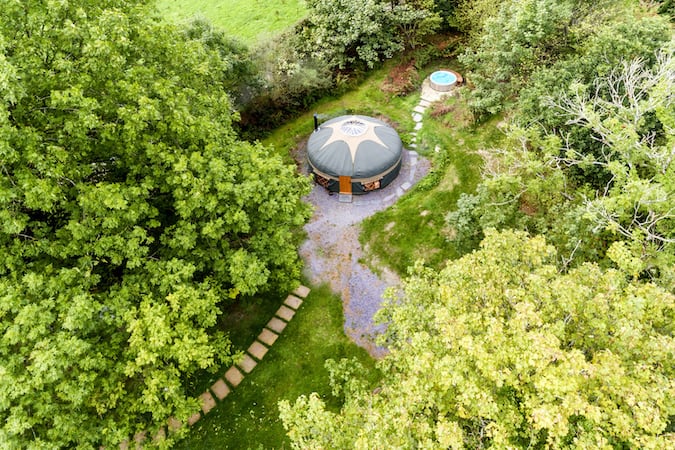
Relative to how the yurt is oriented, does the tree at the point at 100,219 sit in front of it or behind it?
in front

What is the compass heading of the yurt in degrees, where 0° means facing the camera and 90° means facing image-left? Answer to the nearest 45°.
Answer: approximately 0°

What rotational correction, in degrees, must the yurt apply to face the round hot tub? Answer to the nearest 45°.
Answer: approximately 135° to its left

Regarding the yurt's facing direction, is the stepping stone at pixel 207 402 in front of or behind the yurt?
in front

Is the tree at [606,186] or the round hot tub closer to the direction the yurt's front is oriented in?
the tree

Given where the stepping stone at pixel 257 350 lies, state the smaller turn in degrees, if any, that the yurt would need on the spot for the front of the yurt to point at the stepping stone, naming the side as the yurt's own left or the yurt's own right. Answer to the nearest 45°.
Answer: approximately 45° to the yurt's own right

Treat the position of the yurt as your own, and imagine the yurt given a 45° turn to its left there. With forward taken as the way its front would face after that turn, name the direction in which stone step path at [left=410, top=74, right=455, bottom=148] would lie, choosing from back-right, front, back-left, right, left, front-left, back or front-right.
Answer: left
